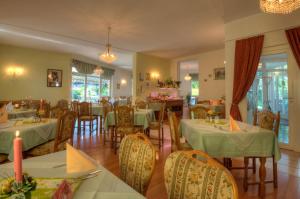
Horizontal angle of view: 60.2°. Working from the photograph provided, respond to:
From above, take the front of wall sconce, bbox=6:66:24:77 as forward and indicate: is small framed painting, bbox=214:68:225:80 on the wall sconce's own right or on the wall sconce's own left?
on the wall sconce's own left

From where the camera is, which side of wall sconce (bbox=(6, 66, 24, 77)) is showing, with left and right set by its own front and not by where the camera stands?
front

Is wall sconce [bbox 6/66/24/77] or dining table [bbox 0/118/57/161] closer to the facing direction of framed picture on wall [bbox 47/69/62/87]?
the dining table

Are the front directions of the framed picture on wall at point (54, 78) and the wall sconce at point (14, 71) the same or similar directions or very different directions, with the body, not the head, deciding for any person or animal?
same or similar directions

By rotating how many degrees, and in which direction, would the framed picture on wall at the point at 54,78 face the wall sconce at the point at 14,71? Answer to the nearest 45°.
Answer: approximately 45° to its right

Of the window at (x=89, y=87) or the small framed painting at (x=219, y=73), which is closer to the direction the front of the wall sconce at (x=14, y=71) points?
the small framed painting

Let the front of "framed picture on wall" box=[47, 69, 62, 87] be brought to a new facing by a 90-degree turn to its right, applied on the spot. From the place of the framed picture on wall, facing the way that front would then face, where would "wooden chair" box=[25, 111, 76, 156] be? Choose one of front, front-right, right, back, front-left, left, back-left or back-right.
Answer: left

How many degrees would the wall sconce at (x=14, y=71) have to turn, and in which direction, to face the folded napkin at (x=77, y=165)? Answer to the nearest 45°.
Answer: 0° — it already faces it

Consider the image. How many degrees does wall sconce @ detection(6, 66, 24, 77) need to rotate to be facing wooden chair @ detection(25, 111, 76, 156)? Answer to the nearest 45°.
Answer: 0° — it already faces it

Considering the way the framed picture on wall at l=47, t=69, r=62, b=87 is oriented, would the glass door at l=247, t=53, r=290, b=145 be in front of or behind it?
in front
